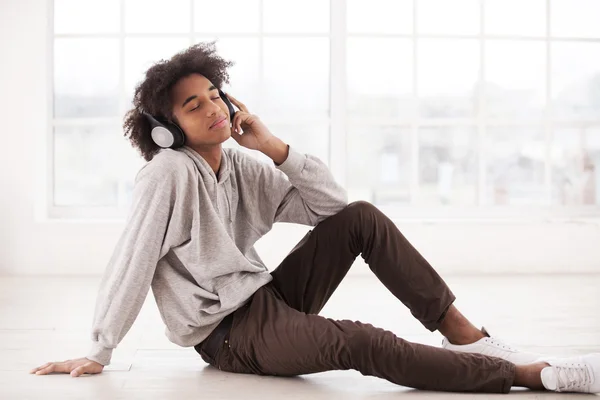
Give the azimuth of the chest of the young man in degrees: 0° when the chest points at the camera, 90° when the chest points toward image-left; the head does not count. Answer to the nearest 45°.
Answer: approximately 315°

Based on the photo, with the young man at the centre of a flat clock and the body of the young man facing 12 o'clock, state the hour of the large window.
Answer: The large window is roughly at 8 o'clock from the young man.

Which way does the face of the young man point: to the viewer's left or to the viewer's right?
to the viewer's right
